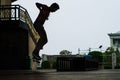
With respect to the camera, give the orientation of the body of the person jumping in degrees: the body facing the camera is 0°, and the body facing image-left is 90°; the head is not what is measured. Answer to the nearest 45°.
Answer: approximately 270°

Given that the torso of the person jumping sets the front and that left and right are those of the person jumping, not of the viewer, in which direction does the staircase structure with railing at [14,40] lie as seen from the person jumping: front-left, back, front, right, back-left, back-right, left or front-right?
back-left
